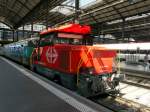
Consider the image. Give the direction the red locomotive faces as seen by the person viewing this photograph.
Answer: facing the viewer and to the right of the viewer

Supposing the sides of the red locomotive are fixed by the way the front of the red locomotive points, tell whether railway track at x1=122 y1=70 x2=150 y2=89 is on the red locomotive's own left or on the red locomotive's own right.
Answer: on the red locomotive's own left
